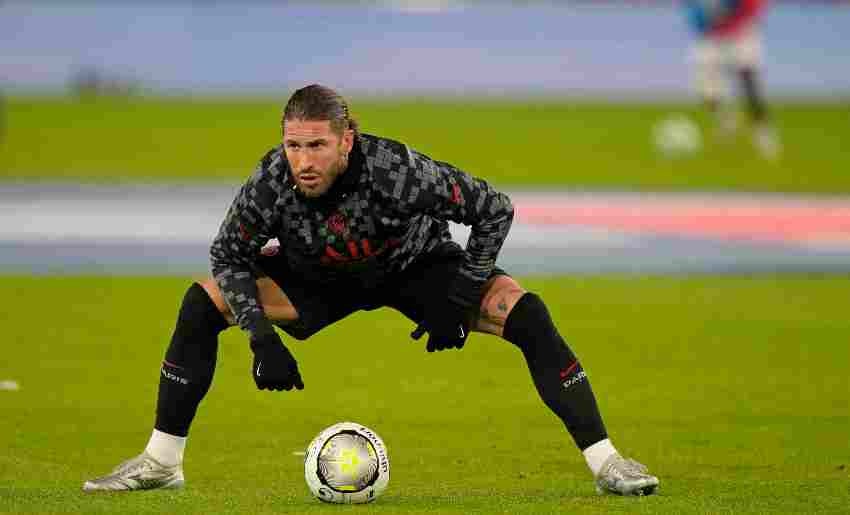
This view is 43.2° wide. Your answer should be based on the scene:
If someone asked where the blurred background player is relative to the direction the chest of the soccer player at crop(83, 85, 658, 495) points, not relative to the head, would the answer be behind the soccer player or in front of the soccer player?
behind

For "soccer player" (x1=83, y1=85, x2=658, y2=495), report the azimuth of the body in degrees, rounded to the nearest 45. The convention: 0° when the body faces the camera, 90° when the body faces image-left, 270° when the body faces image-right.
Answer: approximately 0°

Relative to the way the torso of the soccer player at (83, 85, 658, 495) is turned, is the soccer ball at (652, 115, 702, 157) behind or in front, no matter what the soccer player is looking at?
behind
